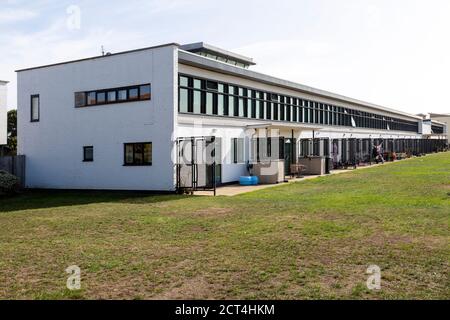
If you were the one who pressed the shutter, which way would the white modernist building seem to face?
facing the viewer and to the right of the viewer

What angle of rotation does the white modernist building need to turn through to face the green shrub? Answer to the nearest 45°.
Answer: approximately 135° to its right

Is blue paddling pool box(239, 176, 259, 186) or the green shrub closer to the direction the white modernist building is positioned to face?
the blue paddling pool
